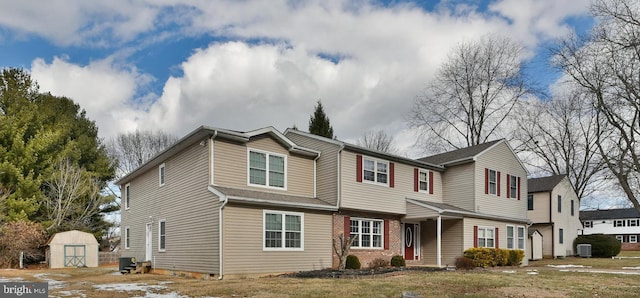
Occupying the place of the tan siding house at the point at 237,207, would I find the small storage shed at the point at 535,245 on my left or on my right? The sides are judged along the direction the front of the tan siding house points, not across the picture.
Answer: on my left

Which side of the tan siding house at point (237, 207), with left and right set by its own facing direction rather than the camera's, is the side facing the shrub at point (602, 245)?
left

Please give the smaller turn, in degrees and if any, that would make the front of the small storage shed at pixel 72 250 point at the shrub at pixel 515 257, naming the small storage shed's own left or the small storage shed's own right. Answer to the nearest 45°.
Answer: approximately 45° to the small storage shed's own left

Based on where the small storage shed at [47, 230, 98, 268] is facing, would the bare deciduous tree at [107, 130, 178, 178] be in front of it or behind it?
behind

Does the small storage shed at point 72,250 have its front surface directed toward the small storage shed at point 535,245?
no

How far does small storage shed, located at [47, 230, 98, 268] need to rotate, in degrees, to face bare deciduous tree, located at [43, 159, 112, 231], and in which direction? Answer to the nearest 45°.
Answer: approximately 180°

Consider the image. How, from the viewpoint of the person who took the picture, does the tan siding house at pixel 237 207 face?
facing the viewer and to the right of the viewer

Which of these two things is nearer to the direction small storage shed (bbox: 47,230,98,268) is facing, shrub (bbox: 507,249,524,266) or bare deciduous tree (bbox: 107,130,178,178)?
the shrub

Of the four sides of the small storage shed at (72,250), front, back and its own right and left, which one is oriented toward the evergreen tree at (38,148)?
back

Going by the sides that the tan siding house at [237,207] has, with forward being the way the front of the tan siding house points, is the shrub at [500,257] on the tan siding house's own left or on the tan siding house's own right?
on the tan siding house's own left

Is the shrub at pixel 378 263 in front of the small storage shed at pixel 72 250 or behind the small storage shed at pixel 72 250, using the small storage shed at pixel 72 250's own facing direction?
in front

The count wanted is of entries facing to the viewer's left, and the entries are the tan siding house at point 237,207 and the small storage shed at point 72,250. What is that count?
0

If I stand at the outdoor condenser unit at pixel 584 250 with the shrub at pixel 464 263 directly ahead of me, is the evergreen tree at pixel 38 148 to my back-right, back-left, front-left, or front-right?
front-right

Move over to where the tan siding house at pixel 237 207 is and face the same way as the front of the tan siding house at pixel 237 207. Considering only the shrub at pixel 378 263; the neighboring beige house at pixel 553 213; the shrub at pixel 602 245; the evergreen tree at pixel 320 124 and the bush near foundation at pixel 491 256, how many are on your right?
0

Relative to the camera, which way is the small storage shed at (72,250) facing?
toward the camera

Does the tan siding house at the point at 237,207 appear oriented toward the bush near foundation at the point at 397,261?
no
